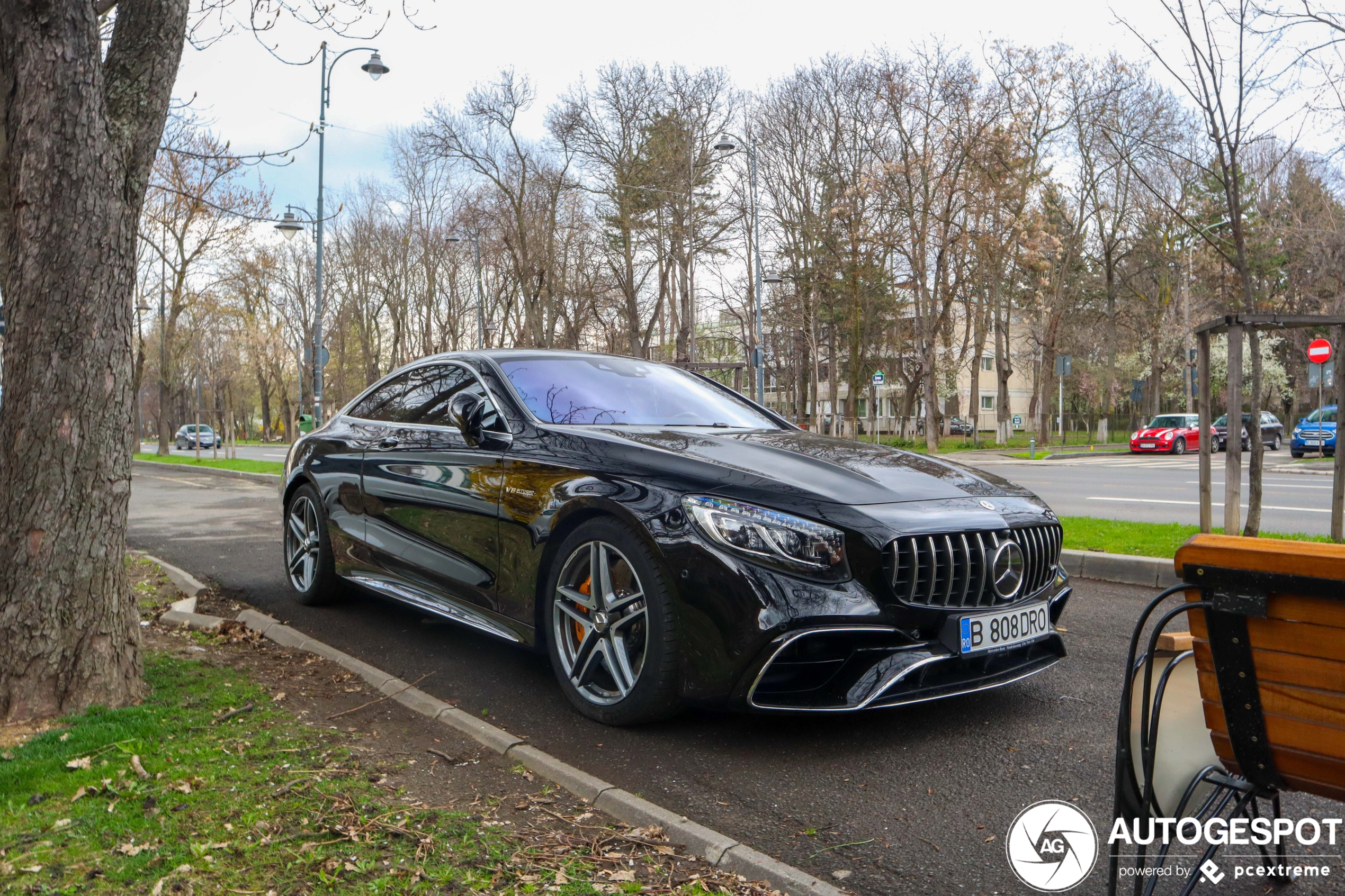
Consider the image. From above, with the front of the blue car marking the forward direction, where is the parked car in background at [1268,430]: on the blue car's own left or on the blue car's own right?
on the blue car's own right

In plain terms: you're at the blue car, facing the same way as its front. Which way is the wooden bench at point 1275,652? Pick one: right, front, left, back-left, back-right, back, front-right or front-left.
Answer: front-left

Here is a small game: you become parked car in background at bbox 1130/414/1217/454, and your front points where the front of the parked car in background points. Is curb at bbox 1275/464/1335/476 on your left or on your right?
on your left

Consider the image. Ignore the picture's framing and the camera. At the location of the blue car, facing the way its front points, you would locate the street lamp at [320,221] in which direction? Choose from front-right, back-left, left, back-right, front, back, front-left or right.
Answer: front

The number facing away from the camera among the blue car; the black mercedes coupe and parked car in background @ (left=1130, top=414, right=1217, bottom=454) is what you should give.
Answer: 0

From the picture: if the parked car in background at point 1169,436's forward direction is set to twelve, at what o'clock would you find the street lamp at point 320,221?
The street lamp is roughly at 12 o'clock from the parked car in background.

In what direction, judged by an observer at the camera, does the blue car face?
facing the viewer and to the left of the viewer

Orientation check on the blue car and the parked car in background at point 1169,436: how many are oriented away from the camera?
0

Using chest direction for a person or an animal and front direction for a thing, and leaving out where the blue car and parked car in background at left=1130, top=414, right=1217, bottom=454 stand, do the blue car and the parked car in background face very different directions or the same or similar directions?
same or similar directions

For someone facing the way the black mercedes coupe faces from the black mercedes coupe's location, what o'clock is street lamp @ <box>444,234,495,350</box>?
The street lamp is roughly at 7 o'clock from the black mercedes coupe.

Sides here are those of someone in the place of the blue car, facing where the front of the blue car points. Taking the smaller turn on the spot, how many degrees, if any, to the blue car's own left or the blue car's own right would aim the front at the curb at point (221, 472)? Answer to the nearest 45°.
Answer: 0° — it already faces it

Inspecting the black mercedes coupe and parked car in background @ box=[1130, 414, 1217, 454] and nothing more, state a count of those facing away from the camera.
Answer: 0

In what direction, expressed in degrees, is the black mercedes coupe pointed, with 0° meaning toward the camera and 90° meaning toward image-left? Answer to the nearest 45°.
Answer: approximately 315°

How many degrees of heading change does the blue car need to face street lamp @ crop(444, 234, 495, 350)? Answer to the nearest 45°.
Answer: approximately 45° to its right
